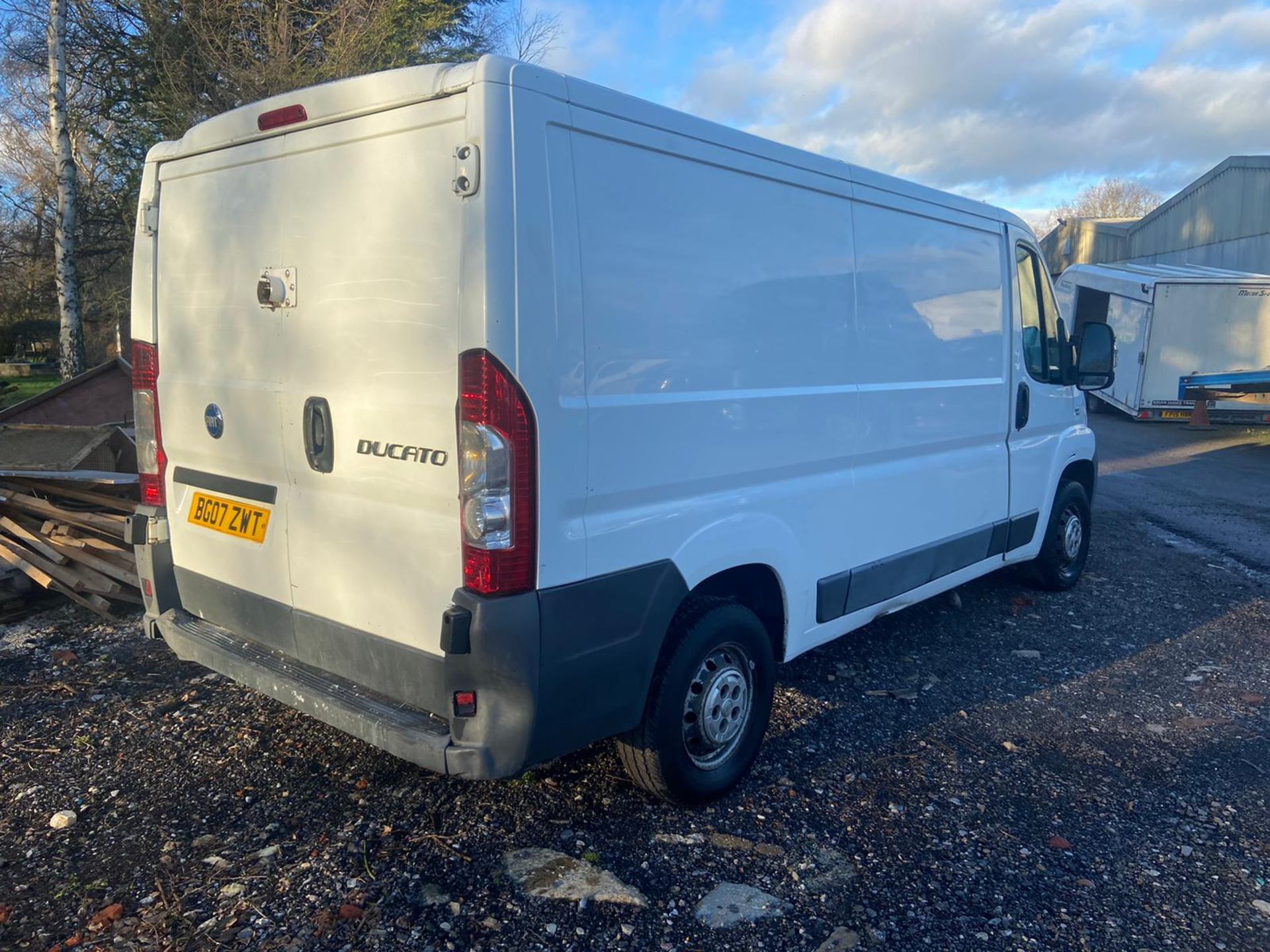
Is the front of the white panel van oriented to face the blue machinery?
yes

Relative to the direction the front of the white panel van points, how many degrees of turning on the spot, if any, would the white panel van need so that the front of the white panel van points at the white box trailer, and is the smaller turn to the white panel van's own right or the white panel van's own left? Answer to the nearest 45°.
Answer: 0° — it already faces it

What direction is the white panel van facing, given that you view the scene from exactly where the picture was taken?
facing away from the viewer and to the right of the viewer

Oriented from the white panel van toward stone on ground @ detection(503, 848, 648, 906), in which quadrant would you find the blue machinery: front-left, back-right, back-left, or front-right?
back-left
